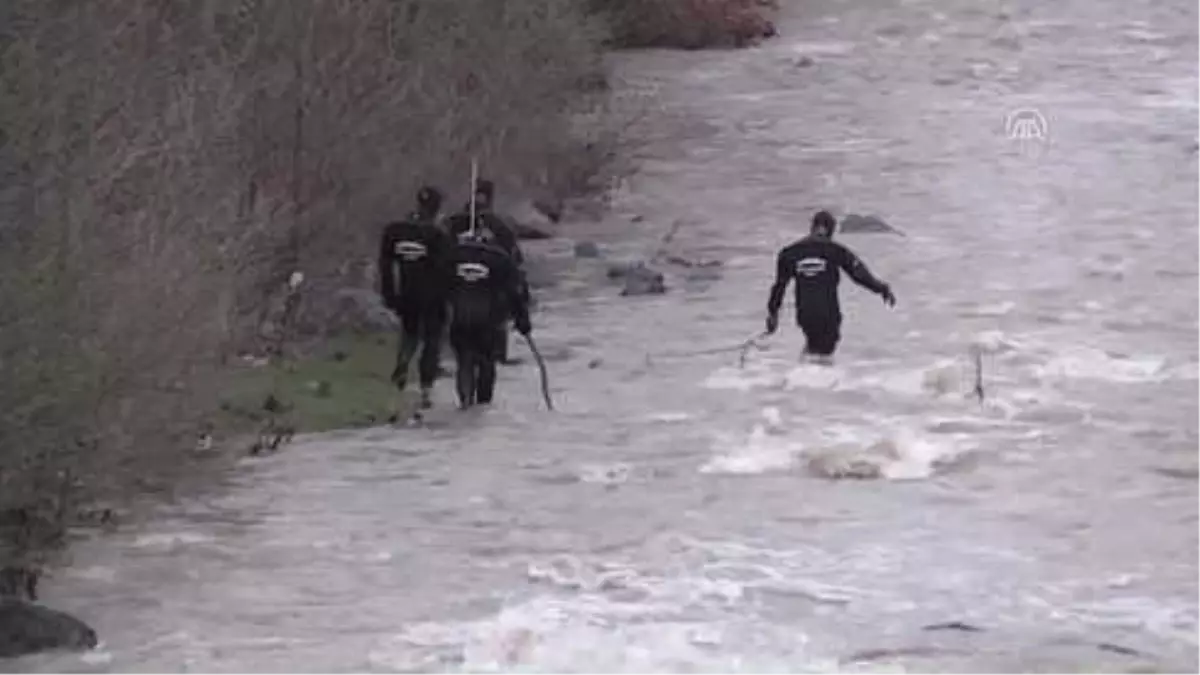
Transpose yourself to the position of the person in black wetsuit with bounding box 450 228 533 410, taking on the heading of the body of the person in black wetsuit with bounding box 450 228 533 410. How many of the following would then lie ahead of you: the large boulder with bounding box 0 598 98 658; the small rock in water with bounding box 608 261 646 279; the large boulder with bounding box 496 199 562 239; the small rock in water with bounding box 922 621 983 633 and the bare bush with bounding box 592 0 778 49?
3

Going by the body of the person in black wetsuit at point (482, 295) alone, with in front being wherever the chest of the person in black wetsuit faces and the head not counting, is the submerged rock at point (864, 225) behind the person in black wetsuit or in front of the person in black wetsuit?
in front

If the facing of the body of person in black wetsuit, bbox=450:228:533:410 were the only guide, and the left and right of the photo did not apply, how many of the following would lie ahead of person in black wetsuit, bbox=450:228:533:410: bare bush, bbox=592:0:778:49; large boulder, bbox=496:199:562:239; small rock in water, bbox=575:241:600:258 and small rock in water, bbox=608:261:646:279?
4

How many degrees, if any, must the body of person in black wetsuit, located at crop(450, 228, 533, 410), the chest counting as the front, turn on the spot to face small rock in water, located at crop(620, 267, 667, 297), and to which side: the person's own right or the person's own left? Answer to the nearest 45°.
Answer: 0° — they already face it

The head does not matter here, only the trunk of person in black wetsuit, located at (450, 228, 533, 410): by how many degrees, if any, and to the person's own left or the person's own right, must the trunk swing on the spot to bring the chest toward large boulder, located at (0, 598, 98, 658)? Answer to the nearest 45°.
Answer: approximately 135° to the person's own left

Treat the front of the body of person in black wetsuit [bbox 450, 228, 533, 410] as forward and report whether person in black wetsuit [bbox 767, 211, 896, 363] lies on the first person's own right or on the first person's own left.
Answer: on the first person's own right

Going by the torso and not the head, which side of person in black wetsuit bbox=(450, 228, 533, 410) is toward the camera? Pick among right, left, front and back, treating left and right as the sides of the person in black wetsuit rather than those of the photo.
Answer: back

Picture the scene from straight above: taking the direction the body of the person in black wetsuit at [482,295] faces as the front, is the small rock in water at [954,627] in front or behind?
behind

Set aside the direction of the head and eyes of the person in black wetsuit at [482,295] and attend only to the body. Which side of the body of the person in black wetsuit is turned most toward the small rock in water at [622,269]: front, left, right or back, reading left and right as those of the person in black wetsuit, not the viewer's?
front

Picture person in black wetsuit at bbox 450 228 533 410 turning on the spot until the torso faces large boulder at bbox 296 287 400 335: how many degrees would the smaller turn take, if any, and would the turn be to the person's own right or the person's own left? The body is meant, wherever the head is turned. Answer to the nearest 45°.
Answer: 0° — they already face it

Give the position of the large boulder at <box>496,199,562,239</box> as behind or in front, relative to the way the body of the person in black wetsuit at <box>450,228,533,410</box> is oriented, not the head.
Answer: in front

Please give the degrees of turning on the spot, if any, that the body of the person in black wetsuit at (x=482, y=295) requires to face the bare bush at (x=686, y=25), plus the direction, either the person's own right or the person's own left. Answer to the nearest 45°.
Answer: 0° — they already face it
